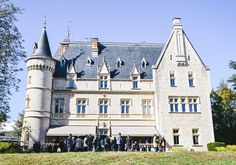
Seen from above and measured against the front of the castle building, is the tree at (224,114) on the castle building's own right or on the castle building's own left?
on the castle building's own left

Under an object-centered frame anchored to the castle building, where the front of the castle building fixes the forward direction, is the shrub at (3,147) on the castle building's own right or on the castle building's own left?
on the castle building's own right

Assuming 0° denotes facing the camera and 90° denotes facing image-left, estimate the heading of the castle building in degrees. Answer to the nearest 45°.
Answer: approximately 0°
